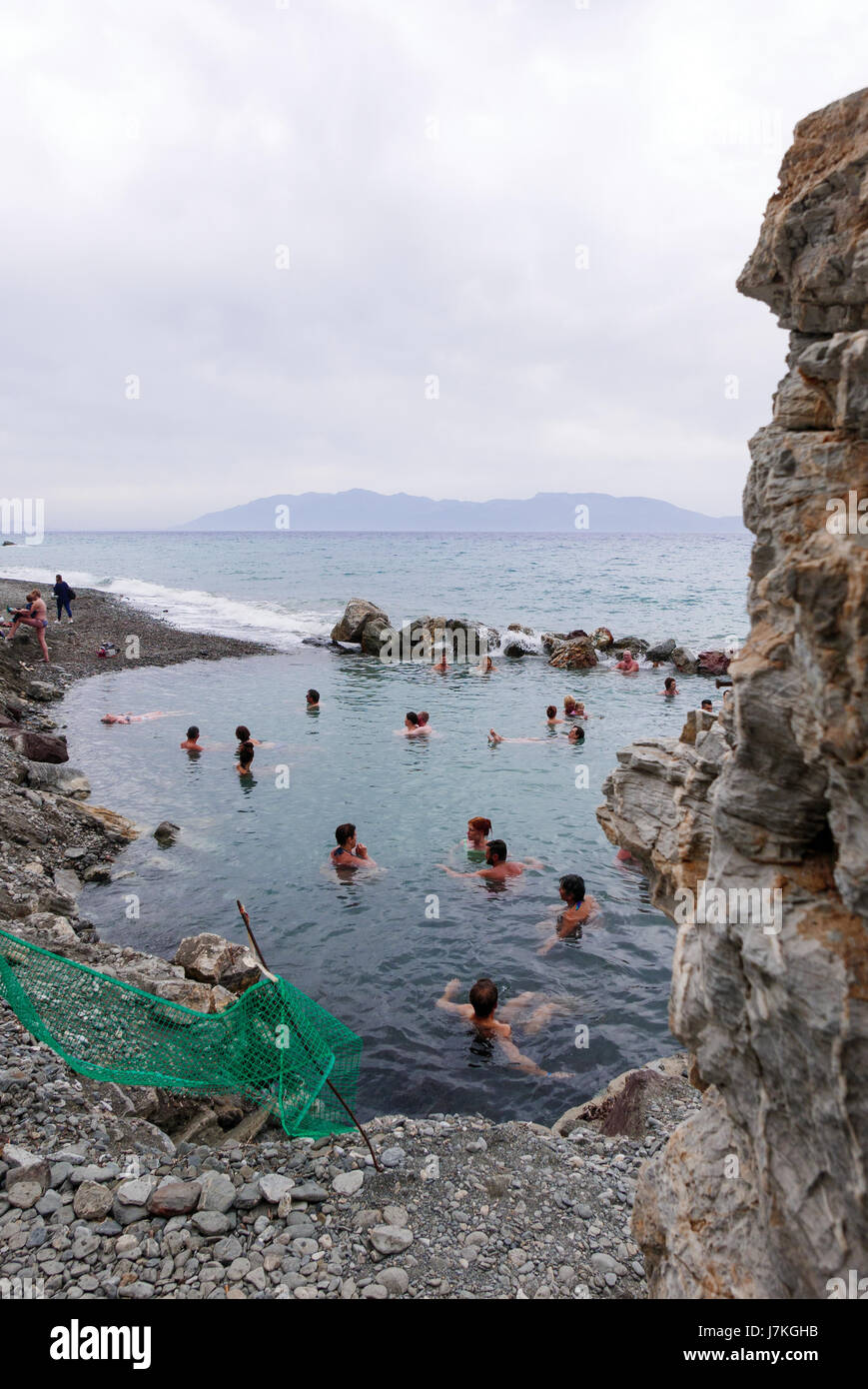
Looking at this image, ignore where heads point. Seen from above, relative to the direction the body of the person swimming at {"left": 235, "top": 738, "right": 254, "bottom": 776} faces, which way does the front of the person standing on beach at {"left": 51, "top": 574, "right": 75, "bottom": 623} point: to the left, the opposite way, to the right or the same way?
the same way

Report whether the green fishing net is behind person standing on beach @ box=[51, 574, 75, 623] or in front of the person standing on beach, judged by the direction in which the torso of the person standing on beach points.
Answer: behind

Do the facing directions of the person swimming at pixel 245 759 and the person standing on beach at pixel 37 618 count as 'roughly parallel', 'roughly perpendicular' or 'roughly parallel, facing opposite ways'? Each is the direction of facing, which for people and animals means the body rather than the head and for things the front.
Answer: roughly perpendicular

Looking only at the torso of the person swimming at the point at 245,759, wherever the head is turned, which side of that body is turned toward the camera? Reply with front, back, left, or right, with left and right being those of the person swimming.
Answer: back

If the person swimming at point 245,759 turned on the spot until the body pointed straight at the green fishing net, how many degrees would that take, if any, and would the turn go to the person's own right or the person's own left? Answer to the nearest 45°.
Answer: approximately 180°

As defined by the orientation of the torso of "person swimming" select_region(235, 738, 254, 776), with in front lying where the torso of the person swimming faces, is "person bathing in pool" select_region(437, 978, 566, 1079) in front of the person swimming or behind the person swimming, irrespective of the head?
behind

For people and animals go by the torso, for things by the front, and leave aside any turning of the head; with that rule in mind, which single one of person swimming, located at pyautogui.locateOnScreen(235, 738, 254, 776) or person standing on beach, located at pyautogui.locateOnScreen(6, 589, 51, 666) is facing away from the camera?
the person swimming

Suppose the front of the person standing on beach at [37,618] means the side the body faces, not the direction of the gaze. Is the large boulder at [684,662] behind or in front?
behind
